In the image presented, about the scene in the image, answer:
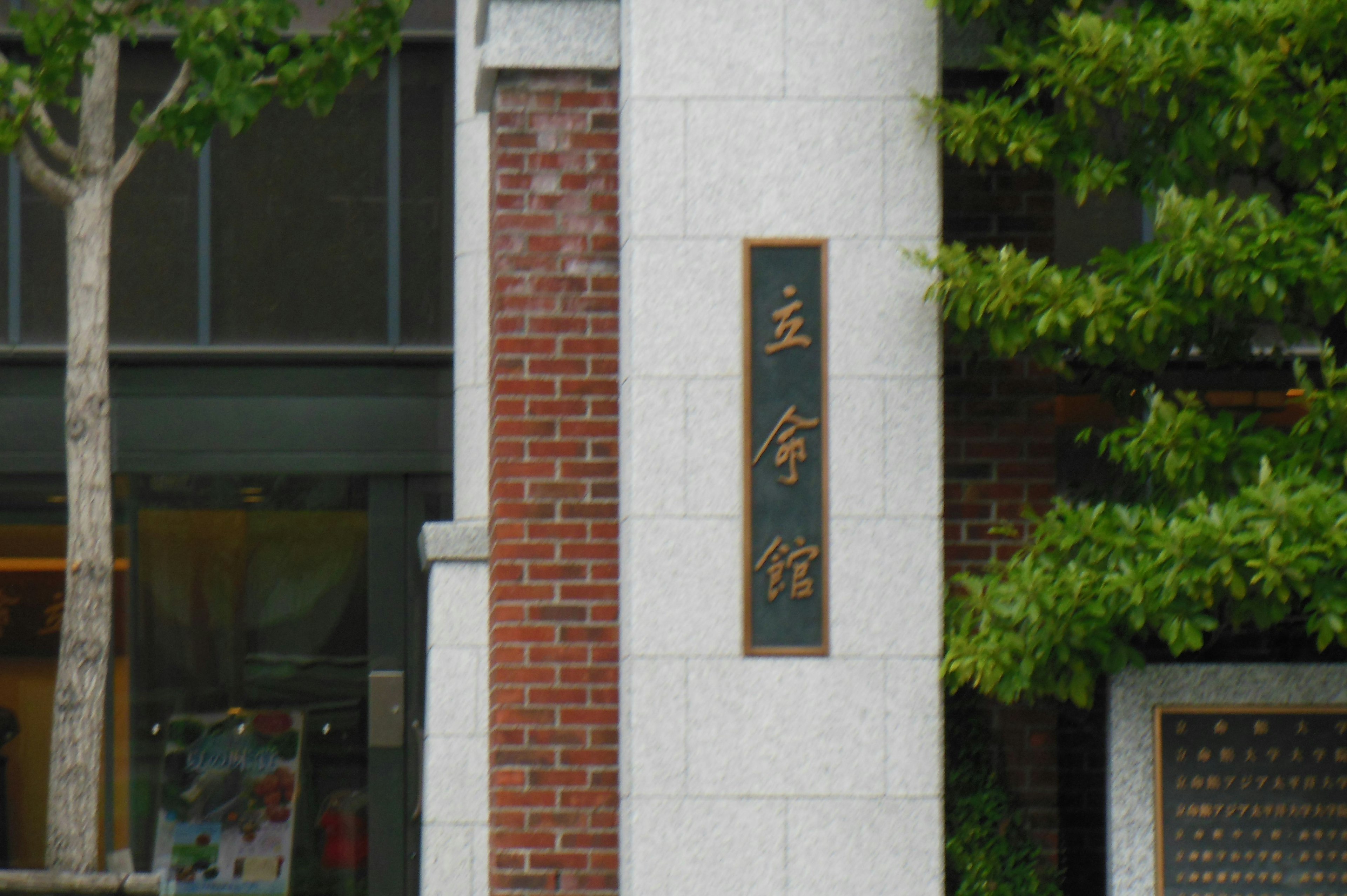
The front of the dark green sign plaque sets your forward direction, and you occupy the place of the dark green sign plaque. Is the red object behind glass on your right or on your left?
on your right

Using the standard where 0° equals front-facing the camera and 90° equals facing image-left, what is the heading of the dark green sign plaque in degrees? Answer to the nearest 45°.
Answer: approximately 0°

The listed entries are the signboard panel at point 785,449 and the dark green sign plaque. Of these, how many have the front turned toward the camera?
2

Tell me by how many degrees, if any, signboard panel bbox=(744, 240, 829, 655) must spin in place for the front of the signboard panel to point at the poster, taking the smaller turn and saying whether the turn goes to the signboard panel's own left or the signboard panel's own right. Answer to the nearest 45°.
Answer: approximately 135° to the signboard panel's own right

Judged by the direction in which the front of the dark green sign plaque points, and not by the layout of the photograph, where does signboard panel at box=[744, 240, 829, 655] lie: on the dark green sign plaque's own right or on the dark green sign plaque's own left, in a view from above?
on the dark green sign plaque's own right

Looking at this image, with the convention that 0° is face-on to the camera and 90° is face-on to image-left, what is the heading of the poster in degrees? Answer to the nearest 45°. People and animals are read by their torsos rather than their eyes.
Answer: approximately 0°

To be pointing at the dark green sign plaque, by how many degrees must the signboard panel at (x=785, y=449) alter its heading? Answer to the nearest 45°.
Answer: approximately 90° to its left

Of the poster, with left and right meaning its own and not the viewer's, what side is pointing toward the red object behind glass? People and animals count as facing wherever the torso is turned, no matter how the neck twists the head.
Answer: left
